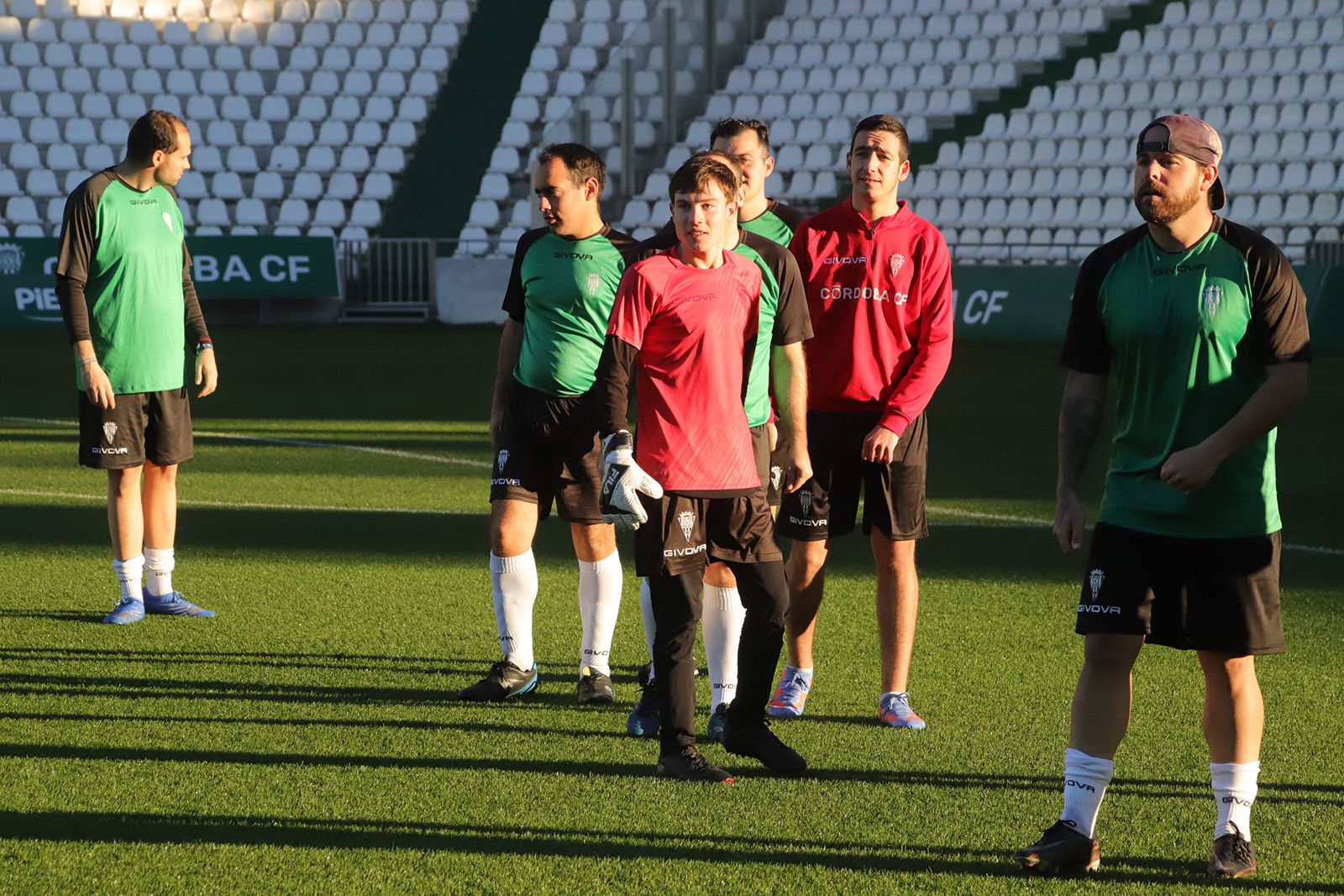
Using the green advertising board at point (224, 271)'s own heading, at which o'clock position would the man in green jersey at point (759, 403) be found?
The man in green jersey is roughly at 12 o'clock from the green advertising board.

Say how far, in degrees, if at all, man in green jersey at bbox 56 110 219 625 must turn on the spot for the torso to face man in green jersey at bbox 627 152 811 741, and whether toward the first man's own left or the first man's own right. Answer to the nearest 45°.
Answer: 0° — they already face them

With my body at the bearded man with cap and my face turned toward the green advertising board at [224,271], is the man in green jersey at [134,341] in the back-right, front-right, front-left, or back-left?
front-left

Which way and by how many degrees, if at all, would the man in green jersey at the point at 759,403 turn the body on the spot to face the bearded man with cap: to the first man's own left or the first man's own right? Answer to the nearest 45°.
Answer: approximately 45° to the first man's own left

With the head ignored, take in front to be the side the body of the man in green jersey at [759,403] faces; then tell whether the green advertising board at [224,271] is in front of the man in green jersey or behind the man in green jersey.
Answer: behind

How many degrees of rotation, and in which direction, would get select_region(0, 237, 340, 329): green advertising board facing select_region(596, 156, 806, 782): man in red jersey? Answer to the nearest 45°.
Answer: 0° — it already faces them

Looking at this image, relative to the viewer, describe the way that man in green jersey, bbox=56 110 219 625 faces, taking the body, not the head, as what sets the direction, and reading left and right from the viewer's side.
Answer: facing the viewer and to the right of the viewer

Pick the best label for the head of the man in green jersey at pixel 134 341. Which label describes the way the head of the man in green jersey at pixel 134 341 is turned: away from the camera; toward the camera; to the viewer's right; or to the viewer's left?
to the viewer's right

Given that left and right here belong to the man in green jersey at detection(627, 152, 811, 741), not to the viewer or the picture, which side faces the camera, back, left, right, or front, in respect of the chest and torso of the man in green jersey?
front

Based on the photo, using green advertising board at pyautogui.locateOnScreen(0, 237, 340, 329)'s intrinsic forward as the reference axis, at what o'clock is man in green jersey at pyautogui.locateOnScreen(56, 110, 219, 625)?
The man in green jersey is roughly at 12 o'clock from the green advertising board.

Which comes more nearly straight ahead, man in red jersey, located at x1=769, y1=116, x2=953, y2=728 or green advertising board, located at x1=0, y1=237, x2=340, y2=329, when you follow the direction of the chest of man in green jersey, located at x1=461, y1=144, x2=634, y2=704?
the man in red jersey

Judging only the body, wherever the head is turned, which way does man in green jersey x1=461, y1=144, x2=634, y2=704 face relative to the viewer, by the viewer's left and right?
facing the viewer

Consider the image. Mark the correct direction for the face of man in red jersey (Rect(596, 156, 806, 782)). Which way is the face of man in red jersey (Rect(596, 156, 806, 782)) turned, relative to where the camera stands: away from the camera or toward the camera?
toward the camera

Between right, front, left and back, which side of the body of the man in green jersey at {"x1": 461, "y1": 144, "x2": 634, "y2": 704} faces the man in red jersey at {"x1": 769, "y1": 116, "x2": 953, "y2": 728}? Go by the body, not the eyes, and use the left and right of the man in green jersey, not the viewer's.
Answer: left

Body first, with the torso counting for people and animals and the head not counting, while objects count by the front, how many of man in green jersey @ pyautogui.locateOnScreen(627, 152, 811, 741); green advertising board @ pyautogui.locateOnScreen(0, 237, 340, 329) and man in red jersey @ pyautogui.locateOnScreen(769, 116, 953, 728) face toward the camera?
3
